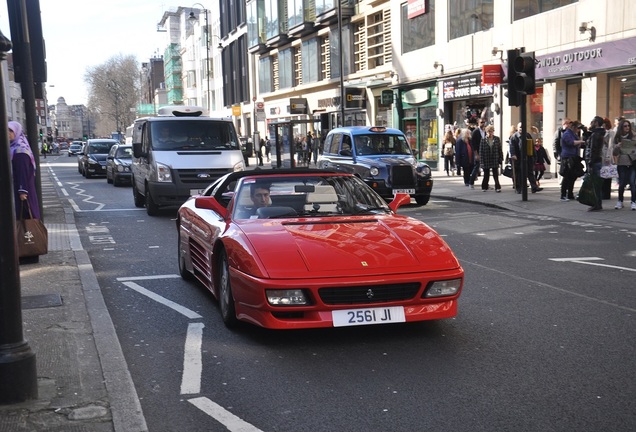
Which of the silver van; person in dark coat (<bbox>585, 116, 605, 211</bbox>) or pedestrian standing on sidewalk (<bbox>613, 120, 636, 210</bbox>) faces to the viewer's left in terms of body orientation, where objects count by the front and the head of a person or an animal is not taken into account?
the person in dark coat

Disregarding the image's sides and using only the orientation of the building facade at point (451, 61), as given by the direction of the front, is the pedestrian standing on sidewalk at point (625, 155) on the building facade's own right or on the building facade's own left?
on the building facade's own left

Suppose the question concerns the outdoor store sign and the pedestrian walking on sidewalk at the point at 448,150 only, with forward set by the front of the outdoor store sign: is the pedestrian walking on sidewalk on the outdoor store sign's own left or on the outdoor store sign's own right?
on the outdoor store sign's own right

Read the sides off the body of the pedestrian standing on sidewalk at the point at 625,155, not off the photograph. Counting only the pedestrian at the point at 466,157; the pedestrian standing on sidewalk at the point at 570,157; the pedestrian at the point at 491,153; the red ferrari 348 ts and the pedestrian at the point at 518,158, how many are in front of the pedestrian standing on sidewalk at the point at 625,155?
1

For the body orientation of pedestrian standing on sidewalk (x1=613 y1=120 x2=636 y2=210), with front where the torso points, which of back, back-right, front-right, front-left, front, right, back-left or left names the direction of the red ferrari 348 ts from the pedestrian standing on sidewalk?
front

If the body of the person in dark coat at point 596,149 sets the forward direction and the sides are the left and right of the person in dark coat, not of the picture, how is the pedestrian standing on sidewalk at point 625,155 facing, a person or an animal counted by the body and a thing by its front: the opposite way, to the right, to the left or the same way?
to the left

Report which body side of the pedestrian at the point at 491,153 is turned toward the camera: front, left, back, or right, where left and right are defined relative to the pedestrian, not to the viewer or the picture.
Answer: front

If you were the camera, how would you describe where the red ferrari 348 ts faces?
facing the viewer and to the right of the viewer

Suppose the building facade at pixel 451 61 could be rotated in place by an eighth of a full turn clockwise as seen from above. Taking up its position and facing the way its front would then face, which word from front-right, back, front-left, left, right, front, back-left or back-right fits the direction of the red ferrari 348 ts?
left

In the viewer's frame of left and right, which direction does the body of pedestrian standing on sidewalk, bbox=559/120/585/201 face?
facing to the right of the viewer

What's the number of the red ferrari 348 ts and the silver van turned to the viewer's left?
0

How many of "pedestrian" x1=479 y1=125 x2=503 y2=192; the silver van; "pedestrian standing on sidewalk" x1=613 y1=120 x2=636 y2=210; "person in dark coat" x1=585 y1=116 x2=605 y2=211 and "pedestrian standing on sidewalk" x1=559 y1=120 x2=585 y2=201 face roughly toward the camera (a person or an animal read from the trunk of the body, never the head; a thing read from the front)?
3

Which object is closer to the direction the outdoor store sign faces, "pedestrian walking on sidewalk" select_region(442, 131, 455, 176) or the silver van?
the silver van

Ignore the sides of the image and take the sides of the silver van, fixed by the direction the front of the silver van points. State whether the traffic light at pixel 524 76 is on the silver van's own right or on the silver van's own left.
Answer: on the silver van's own left

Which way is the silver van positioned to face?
toward the camera
